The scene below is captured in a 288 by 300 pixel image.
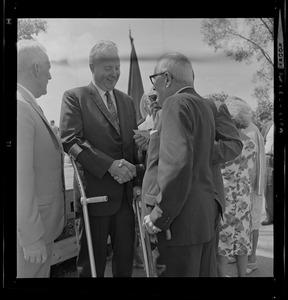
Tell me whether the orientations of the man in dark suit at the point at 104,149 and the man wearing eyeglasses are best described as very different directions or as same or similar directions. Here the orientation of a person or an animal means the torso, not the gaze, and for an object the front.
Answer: very different directions

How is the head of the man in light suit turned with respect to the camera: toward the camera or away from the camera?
away from the camera

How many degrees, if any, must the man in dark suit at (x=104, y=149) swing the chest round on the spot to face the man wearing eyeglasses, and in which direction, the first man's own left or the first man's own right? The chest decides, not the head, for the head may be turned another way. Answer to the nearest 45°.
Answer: approximately 45° to the first man's own left

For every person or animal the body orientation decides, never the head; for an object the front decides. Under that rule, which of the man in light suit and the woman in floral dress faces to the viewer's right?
the man in light suit

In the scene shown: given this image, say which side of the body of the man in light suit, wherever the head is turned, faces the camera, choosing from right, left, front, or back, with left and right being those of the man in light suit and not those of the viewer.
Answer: right

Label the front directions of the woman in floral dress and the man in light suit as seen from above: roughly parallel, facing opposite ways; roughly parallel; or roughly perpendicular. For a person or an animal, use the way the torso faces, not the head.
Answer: roughly perpendicular

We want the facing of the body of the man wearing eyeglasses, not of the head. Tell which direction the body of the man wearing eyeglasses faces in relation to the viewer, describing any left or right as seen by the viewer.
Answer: facing away from the viewer and to the left of the viewer
